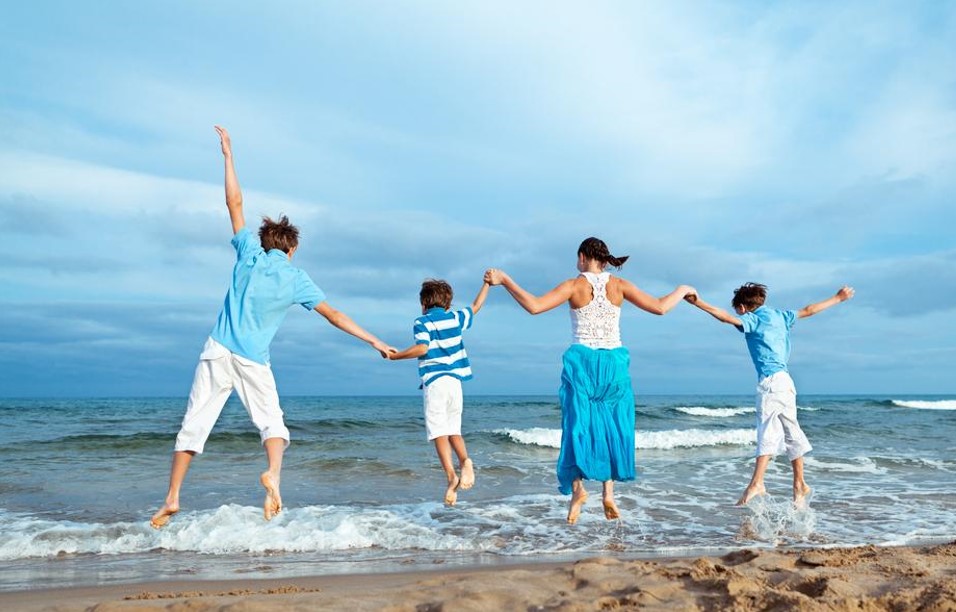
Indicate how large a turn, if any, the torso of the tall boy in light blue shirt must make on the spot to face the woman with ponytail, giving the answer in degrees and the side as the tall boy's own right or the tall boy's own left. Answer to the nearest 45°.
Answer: approximately 90° to the tall boy's own right

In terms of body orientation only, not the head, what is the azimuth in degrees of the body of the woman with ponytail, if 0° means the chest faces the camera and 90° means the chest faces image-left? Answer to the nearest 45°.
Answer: approximately 180°

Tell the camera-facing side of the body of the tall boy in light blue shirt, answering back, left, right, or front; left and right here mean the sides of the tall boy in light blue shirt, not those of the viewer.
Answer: back

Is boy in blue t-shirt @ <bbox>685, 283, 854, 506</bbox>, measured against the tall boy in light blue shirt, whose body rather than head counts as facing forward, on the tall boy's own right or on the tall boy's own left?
on the tall boy's own right

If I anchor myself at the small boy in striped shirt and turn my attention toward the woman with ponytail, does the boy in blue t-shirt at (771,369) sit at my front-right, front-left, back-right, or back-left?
front-left

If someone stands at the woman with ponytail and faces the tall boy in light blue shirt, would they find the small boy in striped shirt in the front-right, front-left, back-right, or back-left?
front-right

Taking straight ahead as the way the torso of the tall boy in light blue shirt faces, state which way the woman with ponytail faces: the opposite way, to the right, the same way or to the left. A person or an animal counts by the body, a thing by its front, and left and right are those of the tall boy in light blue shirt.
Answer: the same way

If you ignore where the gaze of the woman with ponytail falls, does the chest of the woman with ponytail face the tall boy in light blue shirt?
no

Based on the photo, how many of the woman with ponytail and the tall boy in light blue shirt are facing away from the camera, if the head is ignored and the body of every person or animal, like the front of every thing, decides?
2

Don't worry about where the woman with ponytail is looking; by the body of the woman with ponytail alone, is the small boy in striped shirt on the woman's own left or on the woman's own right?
on the woman's own left

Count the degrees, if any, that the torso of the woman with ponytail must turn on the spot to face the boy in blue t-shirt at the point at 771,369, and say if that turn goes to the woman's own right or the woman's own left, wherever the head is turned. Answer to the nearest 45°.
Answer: approximately 45° to the woman's own right

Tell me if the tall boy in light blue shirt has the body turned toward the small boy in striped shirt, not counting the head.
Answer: no
